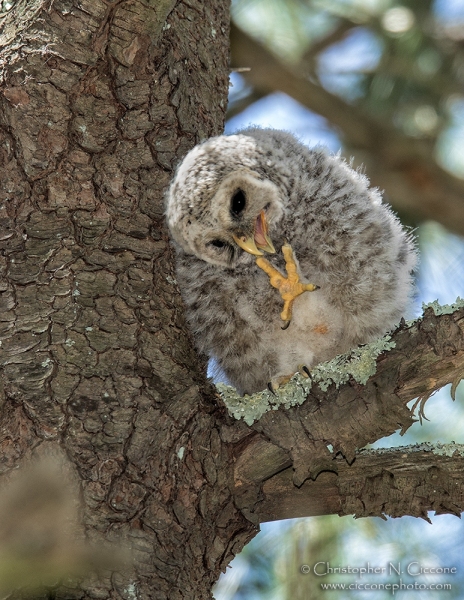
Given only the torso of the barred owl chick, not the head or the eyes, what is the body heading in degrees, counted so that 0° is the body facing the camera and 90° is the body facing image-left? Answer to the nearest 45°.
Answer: approximately 0°
